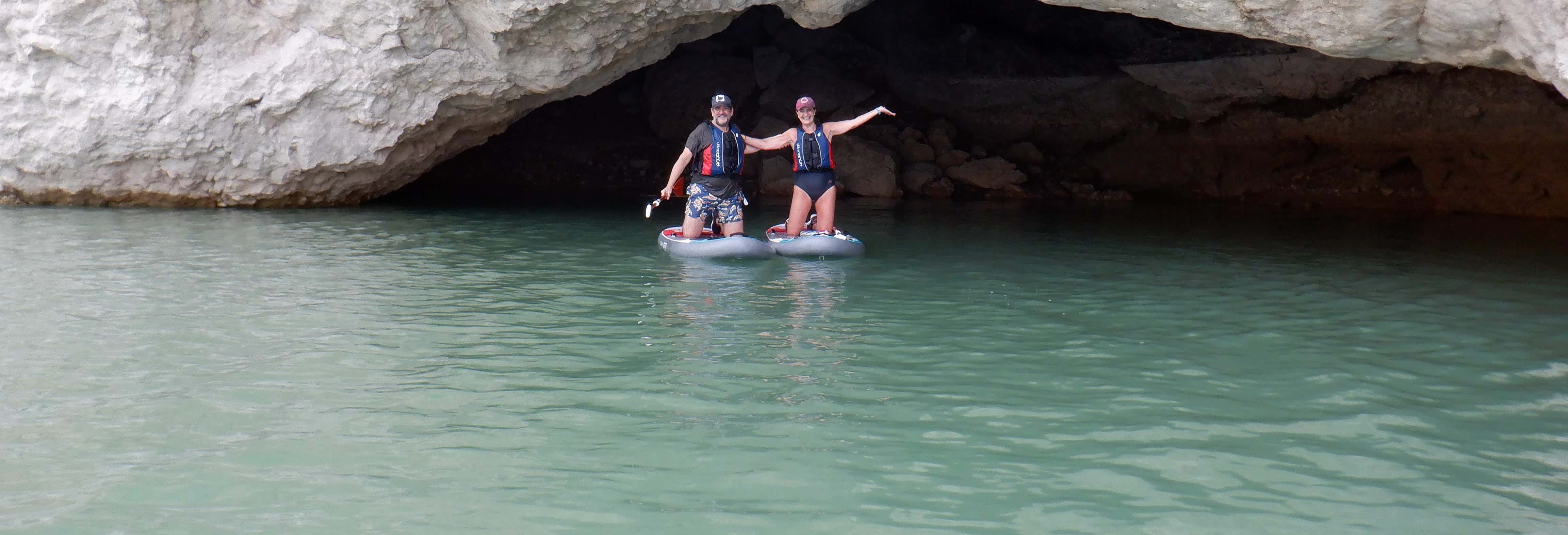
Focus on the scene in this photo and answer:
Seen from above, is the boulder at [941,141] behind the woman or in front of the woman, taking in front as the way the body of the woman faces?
behind

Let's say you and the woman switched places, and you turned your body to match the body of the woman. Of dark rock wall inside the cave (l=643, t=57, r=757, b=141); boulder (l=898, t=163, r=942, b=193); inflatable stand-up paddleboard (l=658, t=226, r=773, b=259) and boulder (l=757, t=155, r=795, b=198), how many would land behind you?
3

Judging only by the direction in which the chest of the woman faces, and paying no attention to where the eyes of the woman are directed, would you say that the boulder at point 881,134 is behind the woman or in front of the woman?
behind

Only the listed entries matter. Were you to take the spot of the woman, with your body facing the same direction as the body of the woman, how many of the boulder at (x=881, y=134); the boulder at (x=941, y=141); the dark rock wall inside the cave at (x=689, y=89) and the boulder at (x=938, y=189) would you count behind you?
4

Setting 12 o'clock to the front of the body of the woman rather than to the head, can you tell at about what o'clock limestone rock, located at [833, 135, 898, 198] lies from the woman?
The limestone rock is roughly at 6 o'clock from the woman.

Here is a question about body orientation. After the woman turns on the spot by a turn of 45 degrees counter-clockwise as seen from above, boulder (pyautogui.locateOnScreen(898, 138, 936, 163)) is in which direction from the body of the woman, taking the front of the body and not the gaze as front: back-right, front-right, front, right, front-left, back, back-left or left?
back-left

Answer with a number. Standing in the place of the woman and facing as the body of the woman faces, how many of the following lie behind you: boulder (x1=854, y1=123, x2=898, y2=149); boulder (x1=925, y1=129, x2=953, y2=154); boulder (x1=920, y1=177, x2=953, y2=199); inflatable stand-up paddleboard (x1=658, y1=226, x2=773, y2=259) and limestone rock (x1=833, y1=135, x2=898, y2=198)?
4

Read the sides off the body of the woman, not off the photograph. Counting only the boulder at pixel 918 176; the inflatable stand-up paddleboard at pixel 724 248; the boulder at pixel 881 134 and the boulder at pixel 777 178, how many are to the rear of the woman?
3

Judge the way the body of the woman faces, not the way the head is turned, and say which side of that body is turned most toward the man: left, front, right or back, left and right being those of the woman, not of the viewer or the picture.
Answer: right

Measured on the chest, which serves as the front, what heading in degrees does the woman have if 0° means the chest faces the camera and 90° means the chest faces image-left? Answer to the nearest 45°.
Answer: approximately 0°

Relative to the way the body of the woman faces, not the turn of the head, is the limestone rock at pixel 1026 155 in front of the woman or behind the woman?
behind

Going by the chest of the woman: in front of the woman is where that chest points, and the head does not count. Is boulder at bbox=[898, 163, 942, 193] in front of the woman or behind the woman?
behind

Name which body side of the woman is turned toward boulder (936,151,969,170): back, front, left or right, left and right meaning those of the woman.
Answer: back

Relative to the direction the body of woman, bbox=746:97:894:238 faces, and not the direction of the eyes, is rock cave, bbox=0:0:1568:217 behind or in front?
behind
